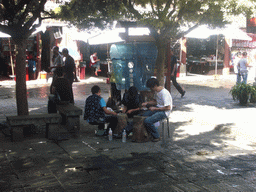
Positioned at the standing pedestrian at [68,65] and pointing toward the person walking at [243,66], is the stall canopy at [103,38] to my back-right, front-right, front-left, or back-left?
front-left

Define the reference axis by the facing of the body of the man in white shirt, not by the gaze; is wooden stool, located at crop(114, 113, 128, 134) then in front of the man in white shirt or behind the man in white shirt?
in front

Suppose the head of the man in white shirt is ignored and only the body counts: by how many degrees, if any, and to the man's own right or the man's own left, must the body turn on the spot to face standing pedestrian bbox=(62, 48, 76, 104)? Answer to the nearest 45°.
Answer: approximately 45° to the man's own right

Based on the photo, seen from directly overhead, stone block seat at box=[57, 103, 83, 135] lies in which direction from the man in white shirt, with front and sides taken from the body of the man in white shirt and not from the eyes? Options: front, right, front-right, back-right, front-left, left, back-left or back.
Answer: front

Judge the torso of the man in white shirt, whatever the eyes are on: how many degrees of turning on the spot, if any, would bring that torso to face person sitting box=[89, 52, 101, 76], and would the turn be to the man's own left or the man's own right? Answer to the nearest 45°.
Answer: approximately 90° to the man's own right

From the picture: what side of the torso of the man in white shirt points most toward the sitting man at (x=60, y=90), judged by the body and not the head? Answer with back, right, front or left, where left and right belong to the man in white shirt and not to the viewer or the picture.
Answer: front

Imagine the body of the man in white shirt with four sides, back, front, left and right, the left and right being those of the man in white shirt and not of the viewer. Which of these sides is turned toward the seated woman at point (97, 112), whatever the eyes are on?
front

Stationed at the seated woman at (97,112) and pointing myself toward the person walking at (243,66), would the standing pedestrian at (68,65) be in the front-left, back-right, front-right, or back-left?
front-left

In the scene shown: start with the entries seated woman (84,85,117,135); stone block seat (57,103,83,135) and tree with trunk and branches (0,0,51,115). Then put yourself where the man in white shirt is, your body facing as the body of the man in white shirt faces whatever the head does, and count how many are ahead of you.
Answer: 3

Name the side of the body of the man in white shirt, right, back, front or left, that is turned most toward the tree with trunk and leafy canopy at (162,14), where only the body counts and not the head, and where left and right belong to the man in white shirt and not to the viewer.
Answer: right

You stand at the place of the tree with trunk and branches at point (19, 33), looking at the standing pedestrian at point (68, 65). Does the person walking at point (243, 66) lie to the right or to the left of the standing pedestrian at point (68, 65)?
right

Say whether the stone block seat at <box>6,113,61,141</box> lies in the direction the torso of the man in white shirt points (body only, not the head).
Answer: yes

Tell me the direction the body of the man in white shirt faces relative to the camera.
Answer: to the viewer's left

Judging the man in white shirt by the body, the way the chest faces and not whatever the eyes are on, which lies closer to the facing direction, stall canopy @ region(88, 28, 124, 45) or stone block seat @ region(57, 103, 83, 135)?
the stone block seat
